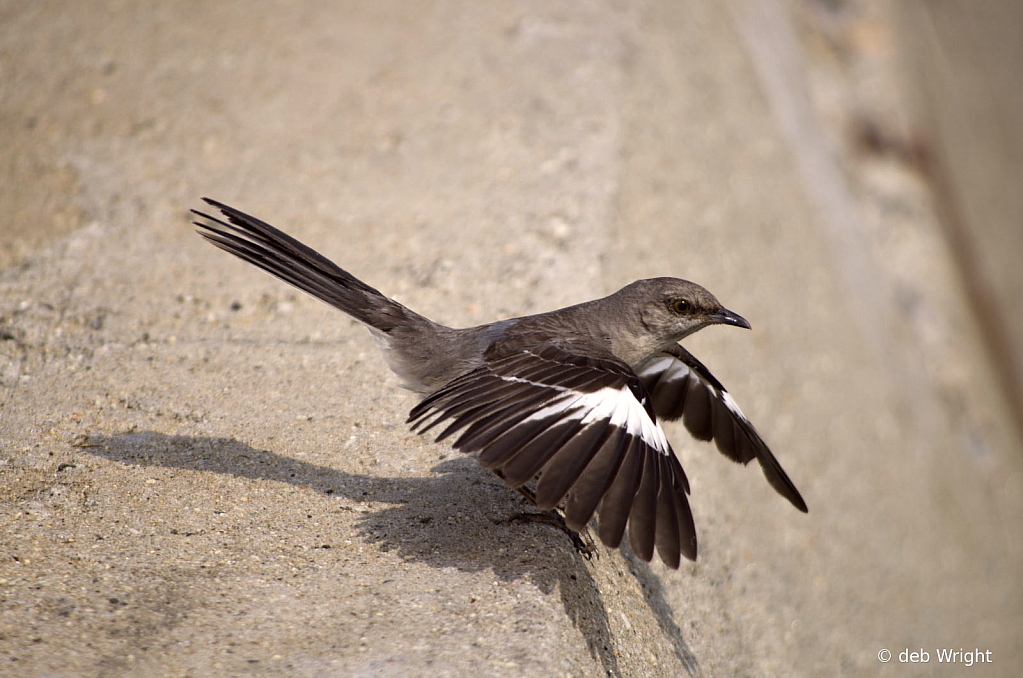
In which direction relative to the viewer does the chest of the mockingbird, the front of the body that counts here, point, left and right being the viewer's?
facing to the right of the viewer
